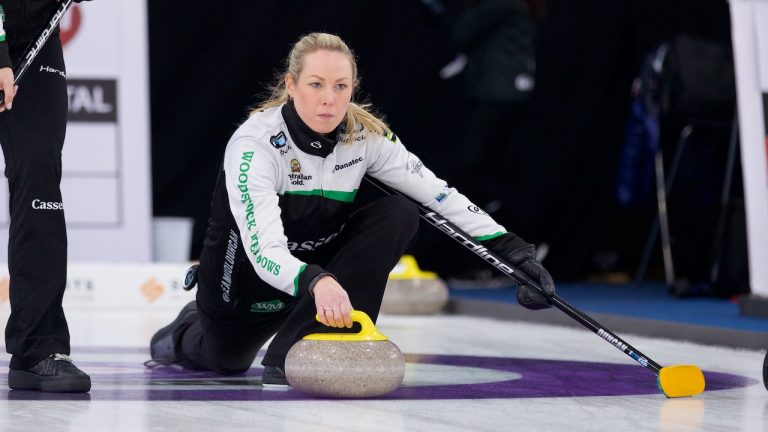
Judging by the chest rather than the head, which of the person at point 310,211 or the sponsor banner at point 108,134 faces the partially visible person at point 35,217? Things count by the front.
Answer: the sponsor banner

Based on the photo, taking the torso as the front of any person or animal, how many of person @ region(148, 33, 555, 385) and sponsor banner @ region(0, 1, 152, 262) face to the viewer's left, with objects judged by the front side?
0

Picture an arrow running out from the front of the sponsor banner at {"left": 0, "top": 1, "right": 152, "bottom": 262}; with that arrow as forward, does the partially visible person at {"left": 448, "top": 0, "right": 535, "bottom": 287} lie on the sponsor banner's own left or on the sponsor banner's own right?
on the sponsor banner's own left

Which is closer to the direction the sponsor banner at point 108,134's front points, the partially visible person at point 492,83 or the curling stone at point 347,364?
the curling stone

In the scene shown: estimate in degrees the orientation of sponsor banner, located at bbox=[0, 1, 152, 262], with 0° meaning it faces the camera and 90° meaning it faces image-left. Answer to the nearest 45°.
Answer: approximately 0°

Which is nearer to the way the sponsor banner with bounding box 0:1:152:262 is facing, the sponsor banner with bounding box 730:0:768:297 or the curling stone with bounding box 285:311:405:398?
the curling stone

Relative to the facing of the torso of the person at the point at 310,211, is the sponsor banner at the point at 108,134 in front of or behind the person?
behind
